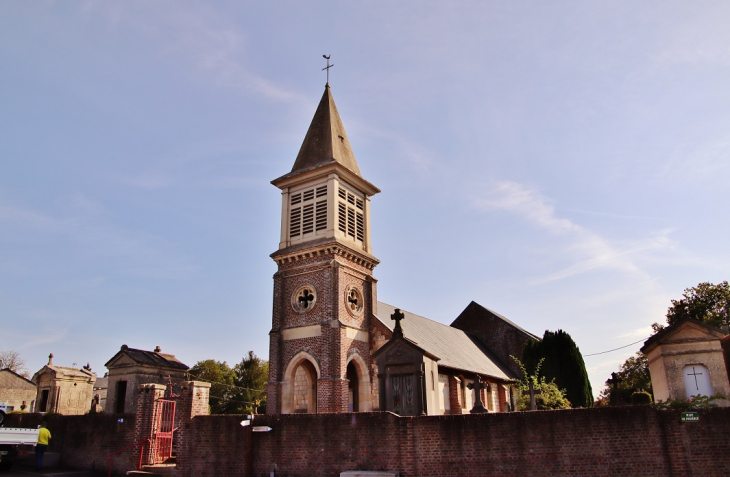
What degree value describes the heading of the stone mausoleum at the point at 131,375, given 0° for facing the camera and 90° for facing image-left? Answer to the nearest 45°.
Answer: approximately 45°

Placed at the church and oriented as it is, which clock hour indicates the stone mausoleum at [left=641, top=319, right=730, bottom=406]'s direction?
The stone mausoleum is roughly at 8 o'clock from the church.

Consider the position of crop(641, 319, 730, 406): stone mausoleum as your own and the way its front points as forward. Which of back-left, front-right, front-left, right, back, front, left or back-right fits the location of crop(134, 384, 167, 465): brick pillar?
front-right

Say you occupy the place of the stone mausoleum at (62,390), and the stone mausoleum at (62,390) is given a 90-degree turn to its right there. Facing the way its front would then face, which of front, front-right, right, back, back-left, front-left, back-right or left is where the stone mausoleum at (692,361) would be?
back

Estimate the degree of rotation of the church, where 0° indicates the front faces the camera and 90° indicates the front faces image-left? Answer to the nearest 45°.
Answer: approximately 45°

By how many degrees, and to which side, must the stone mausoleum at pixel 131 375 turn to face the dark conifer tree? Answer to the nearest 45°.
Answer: approximately 135° to its left

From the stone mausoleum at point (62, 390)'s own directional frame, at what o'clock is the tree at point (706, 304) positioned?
The tree is roughly at 8 o'clock from the stone mausoleum.

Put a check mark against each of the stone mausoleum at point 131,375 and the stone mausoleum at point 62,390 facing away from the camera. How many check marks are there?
0

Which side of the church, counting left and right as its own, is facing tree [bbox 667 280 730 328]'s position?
left

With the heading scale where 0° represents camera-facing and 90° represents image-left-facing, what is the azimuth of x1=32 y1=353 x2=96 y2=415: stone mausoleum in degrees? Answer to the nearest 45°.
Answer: approximately 45°

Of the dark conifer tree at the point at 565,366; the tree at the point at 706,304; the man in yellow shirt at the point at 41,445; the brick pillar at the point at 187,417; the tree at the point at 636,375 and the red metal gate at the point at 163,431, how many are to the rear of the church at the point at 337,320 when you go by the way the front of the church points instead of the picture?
3

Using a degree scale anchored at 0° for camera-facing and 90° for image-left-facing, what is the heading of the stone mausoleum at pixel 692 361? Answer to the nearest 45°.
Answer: approximately 0°
